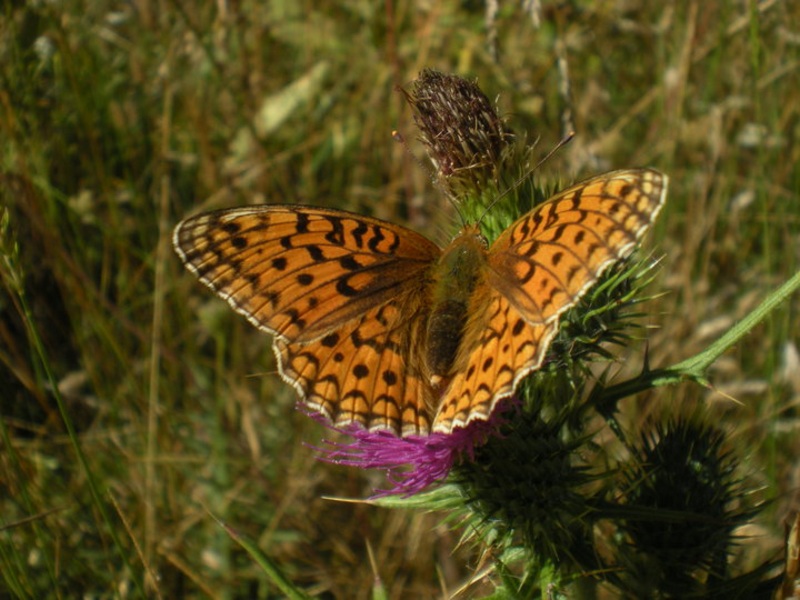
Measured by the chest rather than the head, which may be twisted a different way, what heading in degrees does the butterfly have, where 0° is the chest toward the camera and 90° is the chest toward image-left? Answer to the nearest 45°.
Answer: approximately 180°

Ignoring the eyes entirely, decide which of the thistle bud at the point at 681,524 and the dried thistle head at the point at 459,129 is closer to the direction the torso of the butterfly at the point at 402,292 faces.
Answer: the dried thistle head
